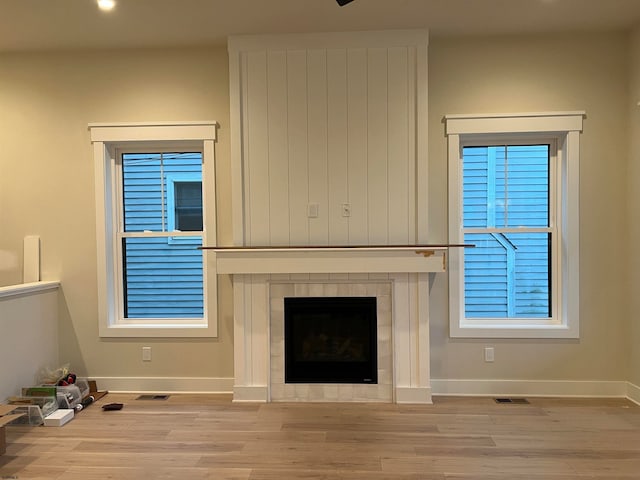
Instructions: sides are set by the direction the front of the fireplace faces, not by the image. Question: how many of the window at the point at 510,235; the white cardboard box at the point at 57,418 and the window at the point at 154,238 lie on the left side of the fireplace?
1

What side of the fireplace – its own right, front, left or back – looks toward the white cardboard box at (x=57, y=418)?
right

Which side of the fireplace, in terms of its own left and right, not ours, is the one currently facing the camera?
front

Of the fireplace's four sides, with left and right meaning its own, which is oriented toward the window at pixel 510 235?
left

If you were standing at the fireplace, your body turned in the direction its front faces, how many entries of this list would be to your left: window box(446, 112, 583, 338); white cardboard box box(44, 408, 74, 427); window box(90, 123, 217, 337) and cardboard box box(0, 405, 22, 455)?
1
